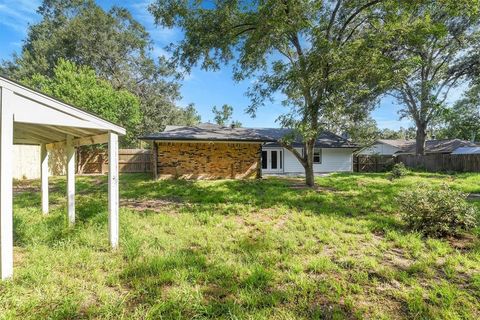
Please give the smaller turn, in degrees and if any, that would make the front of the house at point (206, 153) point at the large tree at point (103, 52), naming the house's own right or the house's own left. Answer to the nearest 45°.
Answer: approximately 45° to the house's own left

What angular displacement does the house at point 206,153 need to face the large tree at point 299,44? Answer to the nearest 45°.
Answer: approximately 135° to its right

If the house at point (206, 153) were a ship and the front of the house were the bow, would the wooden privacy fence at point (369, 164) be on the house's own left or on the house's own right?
on the house's own right

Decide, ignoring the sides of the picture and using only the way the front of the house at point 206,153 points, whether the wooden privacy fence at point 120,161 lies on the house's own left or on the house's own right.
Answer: on the house's own left

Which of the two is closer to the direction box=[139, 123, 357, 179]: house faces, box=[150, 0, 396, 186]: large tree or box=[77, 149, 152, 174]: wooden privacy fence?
the wooden privacy fence

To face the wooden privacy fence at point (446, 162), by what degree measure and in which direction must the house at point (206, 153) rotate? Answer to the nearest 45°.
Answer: approximately 90° to its right

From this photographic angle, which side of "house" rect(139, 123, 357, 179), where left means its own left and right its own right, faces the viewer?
back
